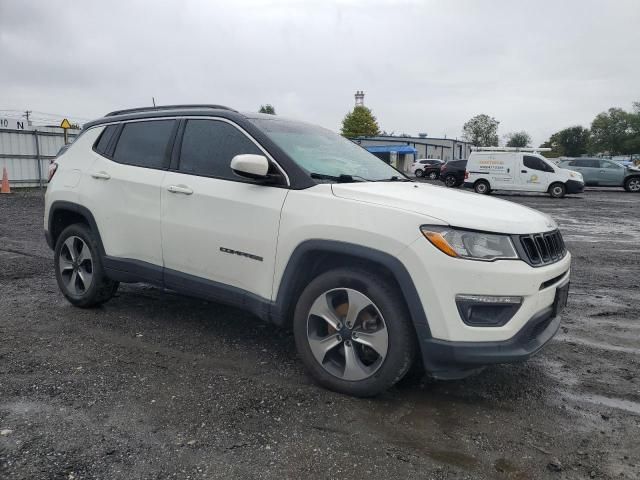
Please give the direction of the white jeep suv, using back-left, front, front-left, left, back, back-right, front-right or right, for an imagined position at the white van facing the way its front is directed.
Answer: right

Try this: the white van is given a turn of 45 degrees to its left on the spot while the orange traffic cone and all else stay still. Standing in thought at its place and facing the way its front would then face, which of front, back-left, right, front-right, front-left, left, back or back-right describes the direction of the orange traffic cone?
back

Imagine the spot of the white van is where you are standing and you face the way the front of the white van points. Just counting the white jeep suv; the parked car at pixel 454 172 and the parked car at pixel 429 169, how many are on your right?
1

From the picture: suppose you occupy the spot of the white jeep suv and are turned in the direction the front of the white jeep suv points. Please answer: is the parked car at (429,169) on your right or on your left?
on your left

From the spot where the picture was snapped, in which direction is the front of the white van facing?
facing to the right of the viewer

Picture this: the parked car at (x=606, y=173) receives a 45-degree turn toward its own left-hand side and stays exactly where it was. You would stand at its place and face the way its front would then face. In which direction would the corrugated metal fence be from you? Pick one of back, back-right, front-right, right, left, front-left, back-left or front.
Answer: back

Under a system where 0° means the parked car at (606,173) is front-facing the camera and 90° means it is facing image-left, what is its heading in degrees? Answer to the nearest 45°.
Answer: approximately 270°

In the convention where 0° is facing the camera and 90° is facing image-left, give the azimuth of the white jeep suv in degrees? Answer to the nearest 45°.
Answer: approximately 315°

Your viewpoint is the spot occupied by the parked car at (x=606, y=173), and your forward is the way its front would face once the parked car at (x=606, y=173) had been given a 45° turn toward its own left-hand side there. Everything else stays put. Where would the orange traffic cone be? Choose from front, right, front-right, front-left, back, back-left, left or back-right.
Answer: back

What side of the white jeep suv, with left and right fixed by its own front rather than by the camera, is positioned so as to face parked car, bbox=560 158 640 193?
left

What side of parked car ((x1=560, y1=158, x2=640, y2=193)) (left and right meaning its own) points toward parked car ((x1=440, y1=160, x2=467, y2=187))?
back

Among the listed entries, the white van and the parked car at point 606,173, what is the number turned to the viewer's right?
2
